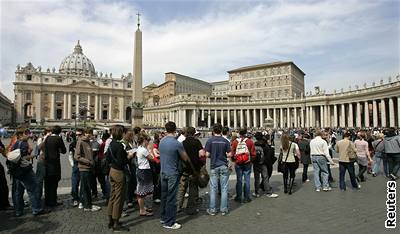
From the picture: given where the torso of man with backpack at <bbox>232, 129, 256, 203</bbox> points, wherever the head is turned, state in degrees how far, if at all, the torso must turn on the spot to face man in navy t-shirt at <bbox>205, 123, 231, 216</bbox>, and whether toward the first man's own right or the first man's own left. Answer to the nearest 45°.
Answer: approximately 135° to the first man's own left

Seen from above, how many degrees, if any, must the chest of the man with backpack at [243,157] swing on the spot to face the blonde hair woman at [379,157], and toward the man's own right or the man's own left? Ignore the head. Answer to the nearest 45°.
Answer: approximately 45° to the man's own right

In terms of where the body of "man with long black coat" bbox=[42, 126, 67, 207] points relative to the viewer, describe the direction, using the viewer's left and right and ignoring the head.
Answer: facing away from the viewer and to the right of the viewer

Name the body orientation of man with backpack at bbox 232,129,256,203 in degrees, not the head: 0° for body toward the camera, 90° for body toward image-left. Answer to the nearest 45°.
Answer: approximately 180°

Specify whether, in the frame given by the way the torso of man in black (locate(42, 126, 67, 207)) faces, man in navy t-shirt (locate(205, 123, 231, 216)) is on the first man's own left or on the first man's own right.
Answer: on the first man's own right

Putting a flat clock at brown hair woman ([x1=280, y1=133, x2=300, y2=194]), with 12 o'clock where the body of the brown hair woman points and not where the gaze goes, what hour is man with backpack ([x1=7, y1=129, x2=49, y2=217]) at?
The man with backpack is roughly at 8 o'clock from the brown hair woman.

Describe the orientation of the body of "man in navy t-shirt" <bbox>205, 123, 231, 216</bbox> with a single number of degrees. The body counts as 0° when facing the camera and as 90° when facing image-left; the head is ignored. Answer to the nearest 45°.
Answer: approximately 180°
